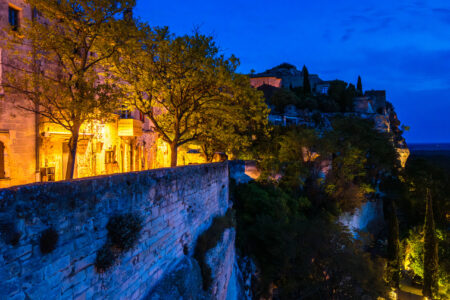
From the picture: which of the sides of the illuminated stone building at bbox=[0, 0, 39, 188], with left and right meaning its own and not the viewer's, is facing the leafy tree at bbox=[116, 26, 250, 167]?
left

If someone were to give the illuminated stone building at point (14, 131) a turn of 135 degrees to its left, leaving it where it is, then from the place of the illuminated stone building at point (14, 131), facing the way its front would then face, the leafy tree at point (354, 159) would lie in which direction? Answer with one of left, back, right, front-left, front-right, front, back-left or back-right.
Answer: right

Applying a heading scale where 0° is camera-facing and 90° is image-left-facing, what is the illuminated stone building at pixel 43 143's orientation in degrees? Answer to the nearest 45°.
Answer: approximately 315°

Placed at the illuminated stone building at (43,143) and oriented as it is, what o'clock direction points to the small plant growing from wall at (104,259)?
The small plant growing from wall is roughly at 1 o'clock from the illuminated stone building.

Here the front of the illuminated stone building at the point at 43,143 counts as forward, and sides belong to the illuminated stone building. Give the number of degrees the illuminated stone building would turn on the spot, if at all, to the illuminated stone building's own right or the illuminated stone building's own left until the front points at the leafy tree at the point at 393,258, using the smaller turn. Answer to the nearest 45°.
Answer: approximately 45° to the illuminated stone building's own left

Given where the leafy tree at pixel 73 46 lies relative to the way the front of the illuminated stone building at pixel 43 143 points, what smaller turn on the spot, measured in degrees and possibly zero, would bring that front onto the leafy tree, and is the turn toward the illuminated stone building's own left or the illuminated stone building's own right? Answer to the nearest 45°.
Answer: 0° — it already faces it

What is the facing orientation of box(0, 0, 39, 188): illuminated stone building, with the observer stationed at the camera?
facing the viewer and to the right of the viewer

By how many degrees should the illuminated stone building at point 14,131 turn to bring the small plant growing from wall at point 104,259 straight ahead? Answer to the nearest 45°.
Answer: approximately 45° to its right

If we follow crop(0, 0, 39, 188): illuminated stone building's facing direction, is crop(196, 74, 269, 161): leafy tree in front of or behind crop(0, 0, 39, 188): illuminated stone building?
in front

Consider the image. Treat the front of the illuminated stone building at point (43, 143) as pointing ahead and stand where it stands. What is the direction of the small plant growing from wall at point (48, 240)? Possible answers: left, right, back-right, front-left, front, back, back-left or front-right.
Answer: front-right

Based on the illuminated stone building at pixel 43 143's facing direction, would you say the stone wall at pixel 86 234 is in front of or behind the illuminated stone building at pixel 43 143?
in front
